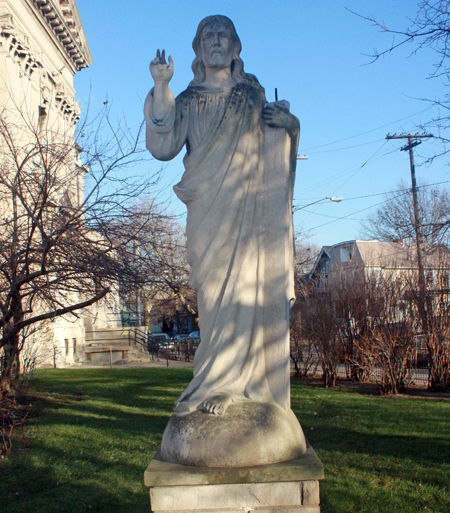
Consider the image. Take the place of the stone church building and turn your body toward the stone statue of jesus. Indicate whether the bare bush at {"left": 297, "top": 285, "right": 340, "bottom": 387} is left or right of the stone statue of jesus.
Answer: left

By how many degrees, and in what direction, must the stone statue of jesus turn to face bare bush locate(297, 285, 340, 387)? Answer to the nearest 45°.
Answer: approximately 180°

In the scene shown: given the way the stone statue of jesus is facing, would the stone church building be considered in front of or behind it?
behind

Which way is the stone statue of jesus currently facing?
toward the camera
